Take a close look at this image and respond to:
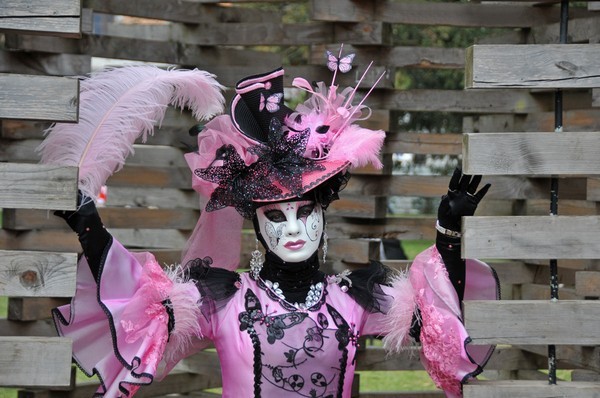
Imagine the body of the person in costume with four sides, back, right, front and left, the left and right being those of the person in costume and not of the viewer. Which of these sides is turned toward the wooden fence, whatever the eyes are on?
back

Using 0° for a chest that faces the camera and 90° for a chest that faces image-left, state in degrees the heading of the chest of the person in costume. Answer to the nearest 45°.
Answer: approximately 0°
